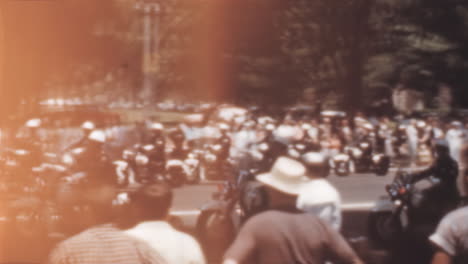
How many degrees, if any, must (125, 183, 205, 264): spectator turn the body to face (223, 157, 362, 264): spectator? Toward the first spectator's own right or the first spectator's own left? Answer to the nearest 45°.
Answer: approximately 90° to the first spectator's own right

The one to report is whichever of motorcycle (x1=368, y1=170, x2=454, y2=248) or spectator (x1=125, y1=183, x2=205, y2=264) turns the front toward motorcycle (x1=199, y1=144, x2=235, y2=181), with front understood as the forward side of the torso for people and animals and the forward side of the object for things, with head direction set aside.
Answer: the spectator

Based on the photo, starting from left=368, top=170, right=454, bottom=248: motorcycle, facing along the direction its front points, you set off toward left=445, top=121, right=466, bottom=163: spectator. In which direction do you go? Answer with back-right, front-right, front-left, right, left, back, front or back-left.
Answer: back-right

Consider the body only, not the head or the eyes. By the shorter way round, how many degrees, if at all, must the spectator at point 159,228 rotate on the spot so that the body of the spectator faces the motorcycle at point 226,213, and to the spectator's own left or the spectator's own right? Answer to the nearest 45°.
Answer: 0° — they already face it

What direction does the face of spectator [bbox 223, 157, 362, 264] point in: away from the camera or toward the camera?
away from the camera

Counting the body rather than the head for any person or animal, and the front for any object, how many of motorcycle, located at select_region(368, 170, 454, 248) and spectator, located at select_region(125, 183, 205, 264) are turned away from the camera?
1

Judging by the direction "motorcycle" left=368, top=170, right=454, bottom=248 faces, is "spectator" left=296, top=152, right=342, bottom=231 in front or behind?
in front

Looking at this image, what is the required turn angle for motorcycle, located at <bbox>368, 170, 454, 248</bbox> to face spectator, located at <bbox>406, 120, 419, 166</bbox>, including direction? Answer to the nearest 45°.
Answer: approximately 135° to its right

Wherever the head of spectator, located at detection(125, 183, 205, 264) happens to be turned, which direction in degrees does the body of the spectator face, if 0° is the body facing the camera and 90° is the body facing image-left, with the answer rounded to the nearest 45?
approximately 180°

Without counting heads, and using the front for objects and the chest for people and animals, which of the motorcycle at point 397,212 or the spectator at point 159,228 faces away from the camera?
the spectator

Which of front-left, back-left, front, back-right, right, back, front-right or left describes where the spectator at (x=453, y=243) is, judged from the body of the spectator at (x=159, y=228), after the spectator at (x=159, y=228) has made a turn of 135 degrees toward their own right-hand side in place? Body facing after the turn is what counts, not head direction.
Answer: front-left

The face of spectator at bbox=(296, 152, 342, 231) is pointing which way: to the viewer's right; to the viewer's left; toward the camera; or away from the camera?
away from the camera

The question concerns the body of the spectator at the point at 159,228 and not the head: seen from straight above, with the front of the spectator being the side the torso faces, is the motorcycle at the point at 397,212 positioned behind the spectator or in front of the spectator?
in front
